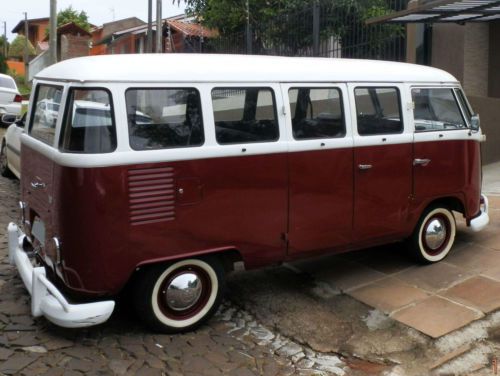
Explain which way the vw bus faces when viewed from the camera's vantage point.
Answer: facing away from the viewer and to the right of the viewer

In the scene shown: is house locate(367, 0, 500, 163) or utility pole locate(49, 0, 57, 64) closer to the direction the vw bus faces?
the house

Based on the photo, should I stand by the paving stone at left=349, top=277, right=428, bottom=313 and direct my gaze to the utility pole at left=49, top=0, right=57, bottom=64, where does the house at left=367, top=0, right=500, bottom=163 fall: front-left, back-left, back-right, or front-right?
front-right

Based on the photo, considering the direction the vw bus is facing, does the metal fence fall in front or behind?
in front

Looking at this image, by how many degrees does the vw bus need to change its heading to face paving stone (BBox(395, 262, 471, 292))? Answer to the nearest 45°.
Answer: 0° — it already faces it

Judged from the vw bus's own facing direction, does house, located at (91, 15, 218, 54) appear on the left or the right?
on its left

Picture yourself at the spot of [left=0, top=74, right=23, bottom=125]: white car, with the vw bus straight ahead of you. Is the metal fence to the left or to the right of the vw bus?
left

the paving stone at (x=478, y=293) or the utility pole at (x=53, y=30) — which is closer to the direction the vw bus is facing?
the paving stone

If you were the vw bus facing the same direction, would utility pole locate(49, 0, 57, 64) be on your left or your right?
on your left

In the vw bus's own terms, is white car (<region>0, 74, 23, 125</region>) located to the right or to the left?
on its left
